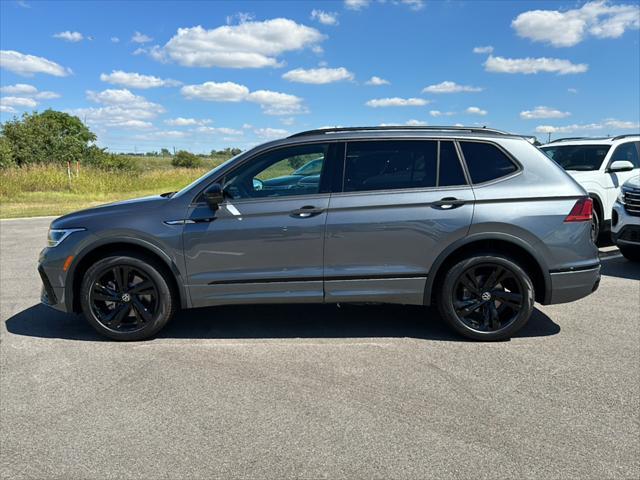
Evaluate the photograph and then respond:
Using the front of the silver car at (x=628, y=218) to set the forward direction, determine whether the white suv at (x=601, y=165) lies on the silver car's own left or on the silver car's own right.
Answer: on the silver car's own right

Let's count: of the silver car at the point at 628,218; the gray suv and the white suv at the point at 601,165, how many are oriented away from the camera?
0

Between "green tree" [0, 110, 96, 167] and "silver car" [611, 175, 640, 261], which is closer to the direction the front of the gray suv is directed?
the green tree

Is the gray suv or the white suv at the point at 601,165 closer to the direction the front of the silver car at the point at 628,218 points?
the gray suv

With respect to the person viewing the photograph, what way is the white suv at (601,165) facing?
facing the viewer and to the left of the viewer

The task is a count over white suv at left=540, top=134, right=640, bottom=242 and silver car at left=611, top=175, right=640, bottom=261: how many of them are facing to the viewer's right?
0

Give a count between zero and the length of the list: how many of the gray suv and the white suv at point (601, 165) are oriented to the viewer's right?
0

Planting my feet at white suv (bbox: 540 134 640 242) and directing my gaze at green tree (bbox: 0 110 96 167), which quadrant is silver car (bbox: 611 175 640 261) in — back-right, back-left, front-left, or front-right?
back-left

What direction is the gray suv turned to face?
to the viewer's left

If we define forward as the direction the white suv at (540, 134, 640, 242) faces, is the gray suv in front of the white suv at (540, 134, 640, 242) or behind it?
in front
